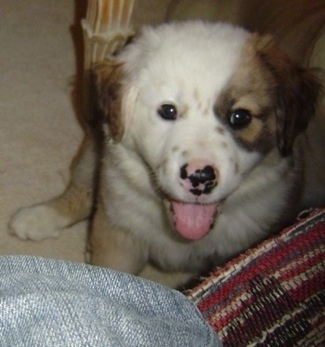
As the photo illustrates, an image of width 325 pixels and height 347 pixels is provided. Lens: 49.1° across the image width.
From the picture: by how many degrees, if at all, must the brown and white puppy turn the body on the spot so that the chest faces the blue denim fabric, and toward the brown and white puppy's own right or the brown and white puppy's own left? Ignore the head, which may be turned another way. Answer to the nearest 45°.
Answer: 0° — it already faces it

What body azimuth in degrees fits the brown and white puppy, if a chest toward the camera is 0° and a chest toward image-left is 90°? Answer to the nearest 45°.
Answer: approximately 0°
